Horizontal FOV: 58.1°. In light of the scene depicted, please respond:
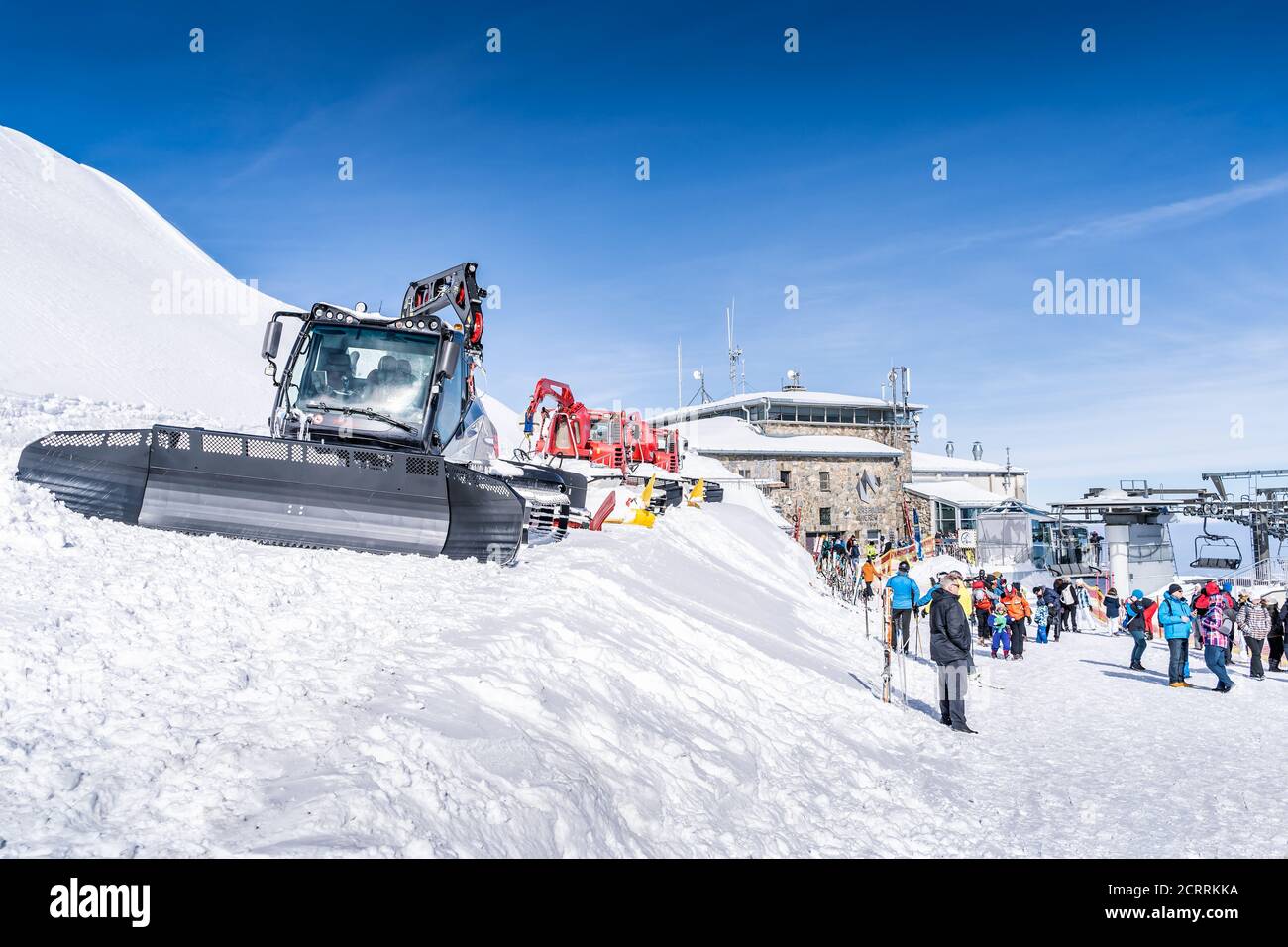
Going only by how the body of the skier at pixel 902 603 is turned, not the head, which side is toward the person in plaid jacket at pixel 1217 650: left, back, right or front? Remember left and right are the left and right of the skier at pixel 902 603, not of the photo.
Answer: right

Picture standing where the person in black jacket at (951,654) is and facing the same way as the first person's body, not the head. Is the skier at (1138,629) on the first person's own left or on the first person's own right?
on the first person's own left

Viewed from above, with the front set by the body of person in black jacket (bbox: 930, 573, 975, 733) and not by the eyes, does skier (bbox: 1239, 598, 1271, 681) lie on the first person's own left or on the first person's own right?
on the first person's own left

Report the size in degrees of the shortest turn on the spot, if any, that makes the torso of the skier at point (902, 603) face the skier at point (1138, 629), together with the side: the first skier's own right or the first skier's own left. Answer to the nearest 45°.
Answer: approximately 45° to the first skier's own right

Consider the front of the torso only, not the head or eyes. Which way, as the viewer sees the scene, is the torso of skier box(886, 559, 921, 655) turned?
away from the camera
